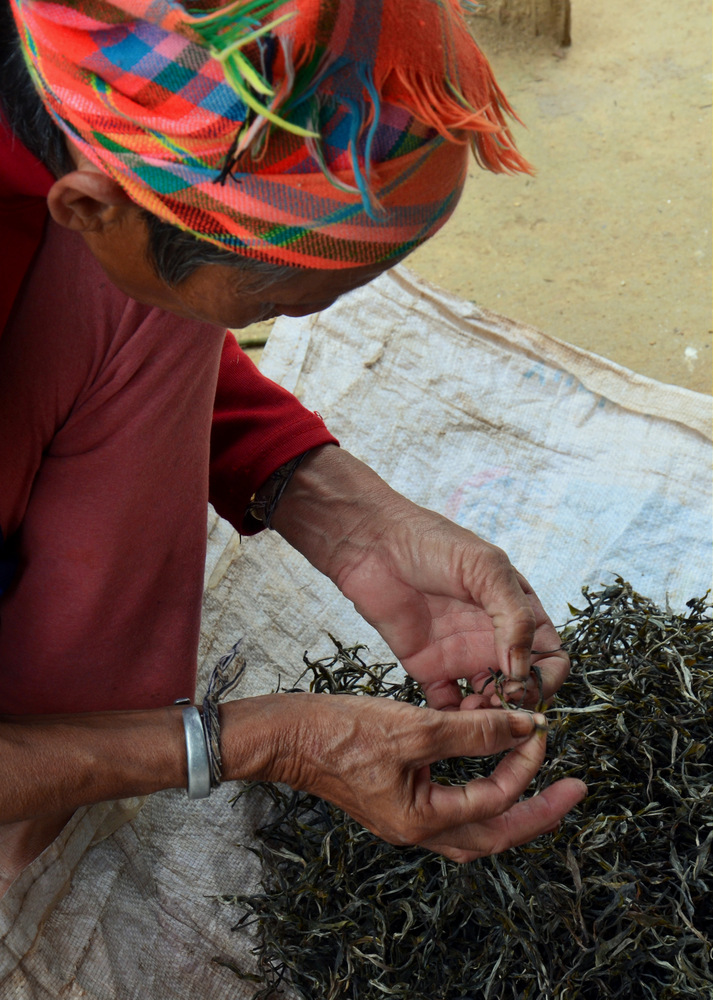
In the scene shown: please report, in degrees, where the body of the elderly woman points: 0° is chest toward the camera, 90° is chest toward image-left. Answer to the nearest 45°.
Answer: approximately 270°

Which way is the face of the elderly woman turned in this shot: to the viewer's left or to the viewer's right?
to the viewer's right
